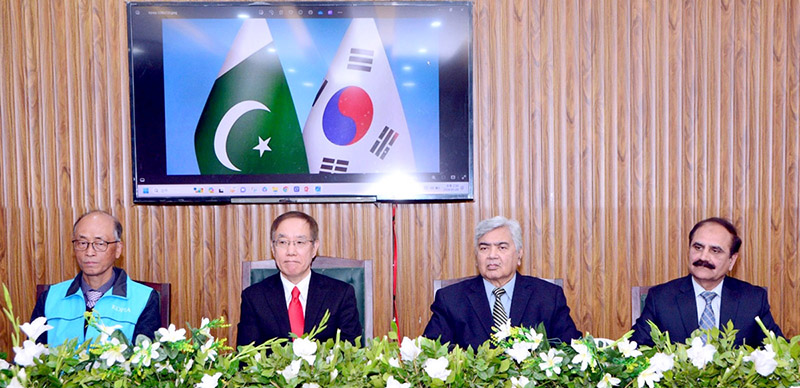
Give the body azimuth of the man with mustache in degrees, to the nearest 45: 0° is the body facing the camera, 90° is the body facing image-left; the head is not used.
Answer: approximately 0°

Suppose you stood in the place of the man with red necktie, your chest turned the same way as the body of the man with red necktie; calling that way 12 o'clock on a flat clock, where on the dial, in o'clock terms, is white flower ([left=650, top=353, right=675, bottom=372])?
The white flower is roughly at 11 o'clock from the man with red necktie.

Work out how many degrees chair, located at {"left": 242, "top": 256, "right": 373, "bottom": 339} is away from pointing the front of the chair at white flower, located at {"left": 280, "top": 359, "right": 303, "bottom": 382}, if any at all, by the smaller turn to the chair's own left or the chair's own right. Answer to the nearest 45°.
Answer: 0° — it already faces it

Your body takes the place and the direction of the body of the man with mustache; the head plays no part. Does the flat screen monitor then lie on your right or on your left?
on your right

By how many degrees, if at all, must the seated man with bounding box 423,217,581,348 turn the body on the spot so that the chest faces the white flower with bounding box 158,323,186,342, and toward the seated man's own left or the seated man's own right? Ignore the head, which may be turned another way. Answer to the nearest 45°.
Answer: approximately 45° to the seated man's own right

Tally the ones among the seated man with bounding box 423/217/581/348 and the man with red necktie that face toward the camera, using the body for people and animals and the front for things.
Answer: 2

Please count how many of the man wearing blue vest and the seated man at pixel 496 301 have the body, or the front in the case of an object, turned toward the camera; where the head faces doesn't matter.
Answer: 2

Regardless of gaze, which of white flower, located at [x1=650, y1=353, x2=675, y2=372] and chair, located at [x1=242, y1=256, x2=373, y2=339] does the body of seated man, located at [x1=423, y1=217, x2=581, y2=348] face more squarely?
the white flower

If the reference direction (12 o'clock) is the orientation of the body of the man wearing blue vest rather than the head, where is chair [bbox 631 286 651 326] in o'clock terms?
The chair is roughly at 10 o'clock from the man wearing blue vest.

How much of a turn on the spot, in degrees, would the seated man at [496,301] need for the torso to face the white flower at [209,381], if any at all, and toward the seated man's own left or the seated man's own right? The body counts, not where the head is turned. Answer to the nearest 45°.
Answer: approximately 45° to the seated man's own right

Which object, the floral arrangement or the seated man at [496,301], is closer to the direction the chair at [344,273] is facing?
the floral arrangement
